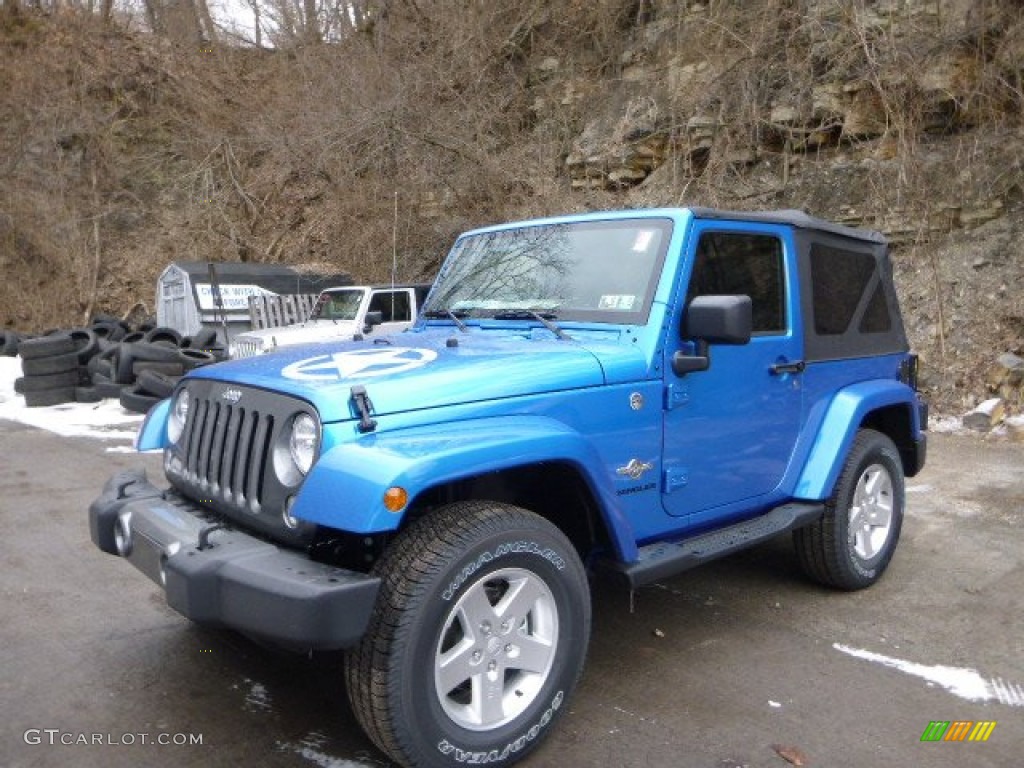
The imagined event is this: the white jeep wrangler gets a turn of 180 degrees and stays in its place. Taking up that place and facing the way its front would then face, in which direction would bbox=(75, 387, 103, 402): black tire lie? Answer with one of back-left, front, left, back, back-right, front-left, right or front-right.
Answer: back-left

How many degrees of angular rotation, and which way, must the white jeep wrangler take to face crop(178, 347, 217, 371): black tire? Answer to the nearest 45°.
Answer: approximately 45° to its right

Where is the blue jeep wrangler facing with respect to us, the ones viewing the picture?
facing the viewer and to the left of the viewer

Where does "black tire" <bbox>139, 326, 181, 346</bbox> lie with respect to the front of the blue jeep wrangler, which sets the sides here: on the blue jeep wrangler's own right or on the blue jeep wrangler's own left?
on the blue jeep wrangler's own right

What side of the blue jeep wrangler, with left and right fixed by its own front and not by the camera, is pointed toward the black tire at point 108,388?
right

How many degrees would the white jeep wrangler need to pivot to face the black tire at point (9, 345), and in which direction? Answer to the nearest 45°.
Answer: approximately 90° to its right

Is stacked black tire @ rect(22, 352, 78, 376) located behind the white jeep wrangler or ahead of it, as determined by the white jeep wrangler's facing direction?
ahead

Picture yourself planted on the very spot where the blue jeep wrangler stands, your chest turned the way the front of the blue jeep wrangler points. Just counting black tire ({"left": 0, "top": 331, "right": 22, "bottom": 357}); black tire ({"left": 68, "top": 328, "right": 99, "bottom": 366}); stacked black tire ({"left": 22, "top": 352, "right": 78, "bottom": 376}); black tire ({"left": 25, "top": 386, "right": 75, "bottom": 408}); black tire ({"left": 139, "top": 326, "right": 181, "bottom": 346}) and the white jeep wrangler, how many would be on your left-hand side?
0

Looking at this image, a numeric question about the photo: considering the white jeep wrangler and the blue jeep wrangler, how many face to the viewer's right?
0

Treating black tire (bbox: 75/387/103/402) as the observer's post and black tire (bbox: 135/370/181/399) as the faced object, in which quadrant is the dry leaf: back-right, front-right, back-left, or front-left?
front-right

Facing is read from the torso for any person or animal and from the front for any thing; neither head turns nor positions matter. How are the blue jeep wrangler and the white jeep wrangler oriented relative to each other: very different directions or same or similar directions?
same or similar directions

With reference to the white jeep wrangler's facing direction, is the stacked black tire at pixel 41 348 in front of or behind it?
in front

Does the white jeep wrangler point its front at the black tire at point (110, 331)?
no

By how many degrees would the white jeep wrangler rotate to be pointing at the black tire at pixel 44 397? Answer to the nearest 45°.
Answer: approximately 45° to its right

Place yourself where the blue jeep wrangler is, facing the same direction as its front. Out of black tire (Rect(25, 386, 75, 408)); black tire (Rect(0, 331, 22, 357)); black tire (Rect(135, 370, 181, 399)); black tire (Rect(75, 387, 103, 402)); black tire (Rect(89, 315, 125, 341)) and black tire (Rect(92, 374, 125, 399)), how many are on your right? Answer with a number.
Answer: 6
